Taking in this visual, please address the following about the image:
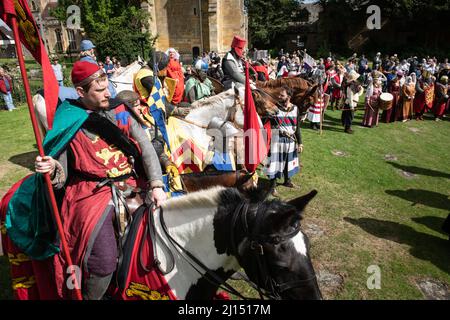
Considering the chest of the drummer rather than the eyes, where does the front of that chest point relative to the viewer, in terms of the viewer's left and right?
facing the viewer and to the right of the viewer

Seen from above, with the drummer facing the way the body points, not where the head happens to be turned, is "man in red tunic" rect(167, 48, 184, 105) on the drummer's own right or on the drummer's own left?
on the drummer's own right

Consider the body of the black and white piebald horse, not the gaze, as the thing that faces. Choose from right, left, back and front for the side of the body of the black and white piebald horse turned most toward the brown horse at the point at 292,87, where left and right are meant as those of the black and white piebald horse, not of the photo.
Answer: left

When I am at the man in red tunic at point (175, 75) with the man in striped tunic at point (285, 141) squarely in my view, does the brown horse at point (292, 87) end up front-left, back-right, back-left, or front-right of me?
front-left

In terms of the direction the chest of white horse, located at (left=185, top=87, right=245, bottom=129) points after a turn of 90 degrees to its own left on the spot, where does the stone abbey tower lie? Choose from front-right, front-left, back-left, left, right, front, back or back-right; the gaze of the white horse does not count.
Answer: front

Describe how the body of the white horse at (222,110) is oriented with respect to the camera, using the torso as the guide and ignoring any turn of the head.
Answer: to the viewer's right

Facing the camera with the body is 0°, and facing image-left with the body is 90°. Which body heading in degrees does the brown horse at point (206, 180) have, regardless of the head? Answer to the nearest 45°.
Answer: approximately 270°

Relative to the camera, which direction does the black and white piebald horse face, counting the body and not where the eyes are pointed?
to the viewer's right

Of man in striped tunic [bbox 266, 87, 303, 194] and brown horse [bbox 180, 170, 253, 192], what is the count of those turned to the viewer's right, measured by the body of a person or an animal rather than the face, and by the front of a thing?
1

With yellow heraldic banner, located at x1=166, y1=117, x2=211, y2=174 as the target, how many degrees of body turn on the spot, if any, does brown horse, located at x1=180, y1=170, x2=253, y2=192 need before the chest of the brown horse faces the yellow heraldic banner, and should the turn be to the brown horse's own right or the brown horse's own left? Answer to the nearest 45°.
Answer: approximately 90° to the brown horse's own left
